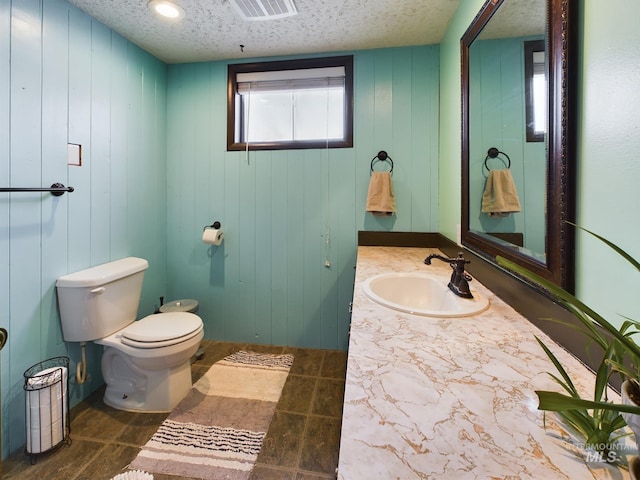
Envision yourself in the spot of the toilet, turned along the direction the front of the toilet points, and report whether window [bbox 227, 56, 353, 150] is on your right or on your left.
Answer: on your left

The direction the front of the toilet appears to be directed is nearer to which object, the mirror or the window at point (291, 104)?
the mirror

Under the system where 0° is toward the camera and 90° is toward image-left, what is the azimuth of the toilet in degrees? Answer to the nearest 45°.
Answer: approximately 315°
